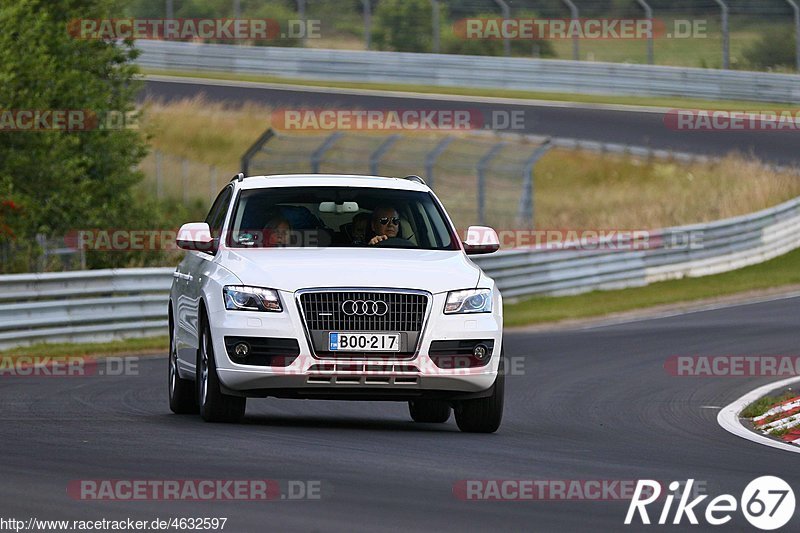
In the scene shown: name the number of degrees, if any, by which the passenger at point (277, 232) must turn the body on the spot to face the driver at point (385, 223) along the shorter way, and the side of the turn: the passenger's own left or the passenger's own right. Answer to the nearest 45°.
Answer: approximately 90° to the passenger's own left

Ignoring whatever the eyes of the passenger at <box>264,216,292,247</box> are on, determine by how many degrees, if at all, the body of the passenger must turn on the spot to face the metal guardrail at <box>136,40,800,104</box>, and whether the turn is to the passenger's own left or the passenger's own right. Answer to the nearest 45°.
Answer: approximately 180°

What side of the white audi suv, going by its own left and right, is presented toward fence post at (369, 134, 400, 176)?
back

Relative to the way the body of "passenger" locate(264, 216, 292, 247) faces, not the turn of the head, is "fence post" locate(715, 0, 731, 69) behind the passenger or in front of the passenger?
behind

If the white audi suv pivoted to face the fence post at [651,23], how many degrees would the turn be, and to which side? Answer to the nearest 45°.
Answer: approximately 180°

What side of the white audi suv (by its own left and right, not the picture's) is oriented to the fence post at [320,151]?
back

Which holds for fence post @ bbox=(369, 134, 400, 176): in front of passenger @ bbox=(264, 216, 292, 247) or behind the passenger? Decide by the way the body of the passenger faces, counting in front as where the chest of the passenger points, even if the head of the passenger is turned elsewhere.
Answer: behind

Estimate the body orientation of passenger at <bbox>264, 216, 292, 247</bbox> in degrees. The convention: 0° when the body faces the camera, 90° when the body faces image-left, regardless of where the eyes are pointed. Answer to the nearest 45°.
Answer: approximately 0°

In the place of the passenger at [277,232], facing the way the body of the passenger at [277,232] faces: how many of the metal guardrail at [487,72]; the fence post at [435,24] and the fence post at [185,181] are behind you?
3

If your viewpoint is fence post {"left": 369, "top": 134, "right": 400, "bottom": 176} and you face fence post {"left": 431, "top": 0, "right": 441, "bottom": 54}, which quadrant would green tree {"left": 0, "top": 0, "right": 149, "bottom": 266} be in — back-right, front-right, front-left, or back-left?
back-left

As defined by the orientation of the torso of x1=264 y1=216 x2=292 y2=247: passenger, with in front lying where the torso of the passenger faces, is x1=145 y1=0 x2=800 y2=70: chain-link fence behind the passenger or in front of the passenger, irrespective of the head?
behind

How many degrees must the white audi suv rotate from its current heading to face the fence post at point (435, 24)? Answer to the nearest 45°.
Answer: approximately 180°

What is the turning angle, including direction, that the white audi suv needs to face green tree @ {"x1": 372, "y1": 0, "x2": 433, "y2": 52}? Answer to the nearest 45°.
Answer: approximately 180°
